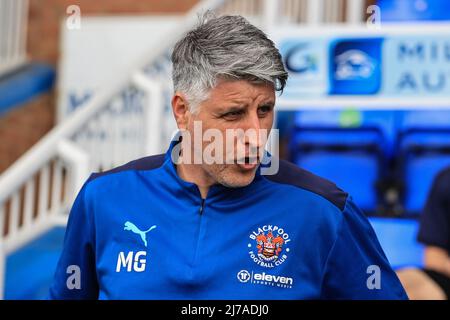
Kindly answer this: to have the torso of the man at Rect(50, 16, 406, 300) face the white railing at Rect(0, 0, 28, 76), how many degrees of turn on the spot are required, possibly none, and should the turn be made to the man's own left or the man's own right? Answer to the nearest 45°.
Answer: approximately 180°

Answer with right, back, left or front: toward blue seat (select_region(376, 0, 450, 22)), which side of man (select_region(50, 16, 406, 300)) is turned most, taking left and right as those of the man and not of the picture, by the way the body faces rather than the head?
back

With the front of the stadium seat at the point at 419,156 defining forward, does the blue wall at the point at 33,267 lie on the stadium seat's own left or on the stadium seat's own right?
on the stadium seat's own right

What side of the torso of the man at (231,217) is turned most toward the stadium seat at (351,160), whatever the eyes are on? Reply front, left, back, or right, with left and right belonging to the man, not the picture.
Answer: back

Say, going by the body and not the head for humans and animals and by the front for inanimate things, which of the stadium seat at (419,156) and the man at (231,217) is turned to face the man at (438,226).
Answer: the stadium seat

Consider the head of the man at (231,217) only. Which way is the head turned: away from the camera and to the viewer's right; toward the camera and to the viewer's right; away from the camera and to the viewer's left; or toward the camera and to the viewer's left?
toward the camera and to the viewer's right

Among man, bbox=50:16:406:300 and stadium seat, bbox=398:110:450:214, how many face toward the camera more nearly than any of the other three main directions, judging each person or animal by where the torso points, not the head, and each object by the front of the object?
2

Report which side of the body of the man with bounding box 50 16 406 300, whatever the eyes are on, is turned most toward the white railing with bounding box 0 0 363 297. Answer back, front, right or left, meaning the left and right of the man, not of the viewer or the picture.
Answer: back
